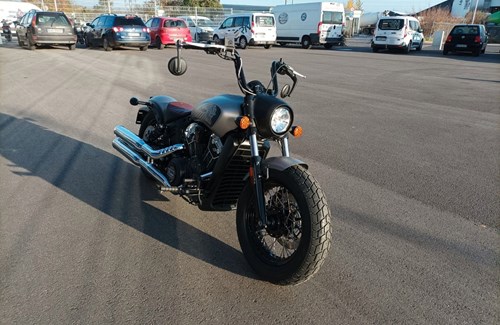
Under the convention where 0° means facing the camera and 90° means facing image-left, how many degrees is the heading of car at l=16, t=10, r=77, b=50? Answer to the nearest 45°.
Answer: approximately 135°

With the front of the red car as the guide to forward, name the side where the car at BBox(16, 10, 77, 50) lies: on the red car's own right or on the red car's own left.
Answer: on the red car's own left

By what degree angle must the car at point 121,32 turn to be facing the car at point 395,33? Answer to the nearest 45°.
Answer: approximately 135° to its right

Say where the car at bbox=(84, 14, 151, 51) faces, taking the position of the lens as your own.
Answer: facing away from the viewer and to the left of the viewer

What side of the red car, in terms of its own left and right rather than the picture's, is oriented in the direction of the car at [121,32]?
left

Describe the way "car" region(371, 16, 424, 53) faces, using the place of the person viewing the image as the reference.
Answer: facing away from the viewer and to the right of the viewer

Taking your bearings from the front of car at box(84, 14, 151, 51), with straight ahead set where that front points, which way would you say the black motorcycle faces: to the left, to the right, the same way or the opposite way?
the opposite way

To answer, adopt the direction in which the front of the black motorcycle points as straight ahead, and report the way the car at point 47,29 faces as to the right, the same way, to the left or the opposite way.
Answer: the opposite way

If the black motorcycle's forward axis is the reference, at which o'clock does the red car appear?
The red car is roughly at 7 o'clock from the black motorcycle.

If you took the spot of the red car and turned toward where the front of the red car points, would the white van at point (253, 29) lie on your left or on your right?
on your right

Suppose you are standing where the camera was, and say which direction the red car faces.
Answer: facing away from the viewer and to the left of the viewer
